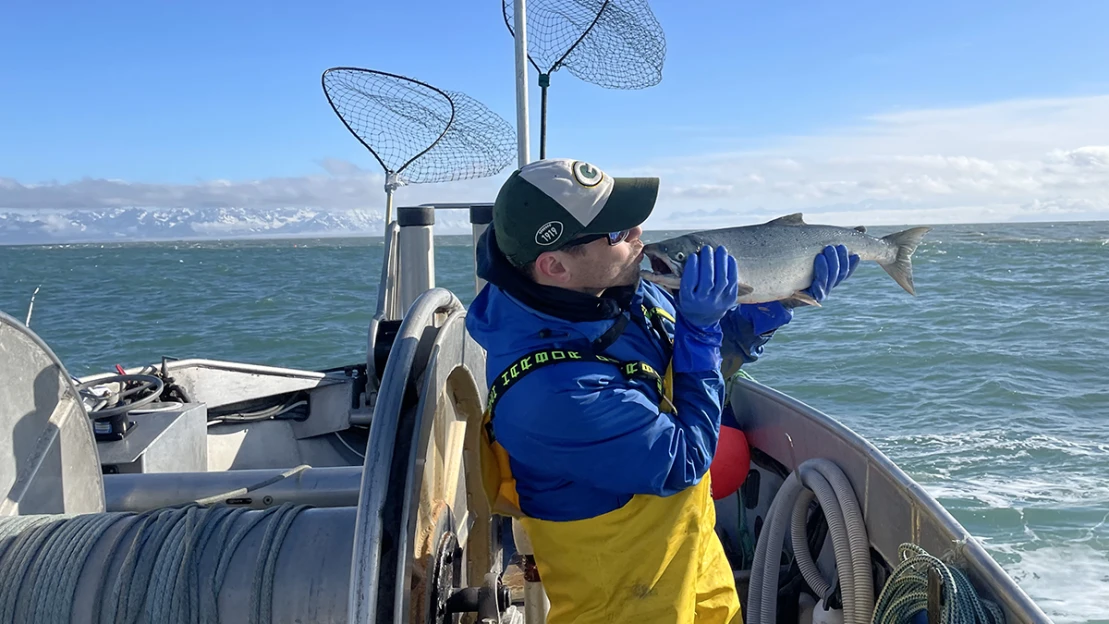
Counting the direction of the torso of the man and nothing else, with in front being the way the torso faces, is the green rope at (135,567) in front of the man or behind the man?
behind

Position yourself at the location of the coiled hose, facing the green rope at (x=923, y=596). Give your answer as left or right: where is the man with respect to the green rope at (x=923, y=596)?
right

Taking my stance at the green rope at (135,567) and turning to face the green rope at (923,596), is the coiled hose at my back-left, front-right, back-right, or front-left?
front-left

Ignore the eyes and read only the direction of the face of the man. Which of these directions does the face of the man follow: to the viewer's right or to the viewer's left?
to the viewer's right

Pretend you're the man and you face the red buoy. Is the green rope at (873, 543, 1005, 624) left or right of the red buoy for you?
right

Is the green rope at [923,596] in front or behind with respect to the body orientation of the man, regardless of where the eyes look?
in front

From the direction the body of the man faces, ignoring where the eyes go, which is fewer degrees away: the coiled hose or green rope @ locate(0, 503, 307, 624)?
the coiled hose

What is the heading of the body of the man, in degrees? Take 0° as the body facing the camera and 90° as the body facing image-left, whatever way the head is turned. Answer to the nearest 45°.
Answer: approximately 270°
